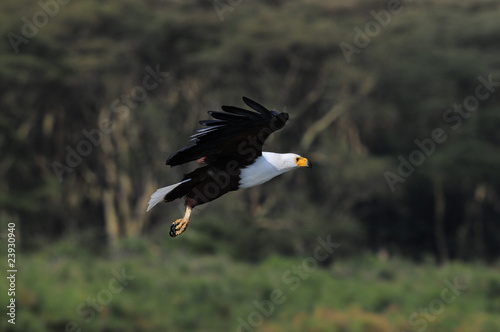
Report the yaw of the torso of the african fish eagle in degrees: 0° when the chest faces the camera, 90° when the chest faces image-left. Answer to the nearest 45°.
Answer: approximately 270°
